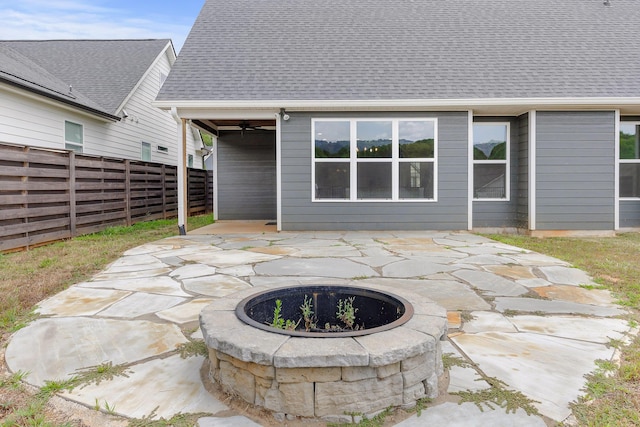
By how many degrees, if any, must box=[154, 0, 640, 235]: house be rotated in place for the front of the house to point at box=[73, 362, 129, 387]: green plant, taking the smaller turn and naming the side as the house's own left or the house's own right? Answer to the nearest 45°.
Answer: approximately 180°

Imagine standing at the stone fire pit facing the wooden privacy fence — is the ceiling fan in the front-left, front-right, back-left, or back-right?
front-right

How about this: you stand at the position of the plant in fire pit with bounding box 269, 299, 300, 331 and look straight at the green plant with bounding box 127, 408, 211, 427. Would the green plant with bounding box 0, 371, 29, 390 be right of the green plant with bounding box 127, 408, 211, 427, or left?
right

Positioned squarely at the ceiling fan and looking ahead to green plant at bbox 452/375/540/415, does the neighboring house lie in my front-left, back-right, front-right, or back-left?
back-right

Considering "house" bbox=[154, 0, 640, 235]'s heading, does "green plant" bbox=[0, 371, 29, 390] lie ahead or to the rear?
to the rear

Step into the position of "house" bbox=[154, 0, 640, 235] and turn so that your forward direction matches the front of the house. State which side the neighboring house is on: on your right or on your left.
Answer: on your left

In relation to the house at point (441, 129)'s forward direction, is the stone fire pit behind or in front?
behind

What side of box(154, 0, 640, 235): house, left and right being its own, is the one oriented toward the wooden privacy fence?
left

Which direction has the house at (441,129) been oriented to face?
away from the camera
